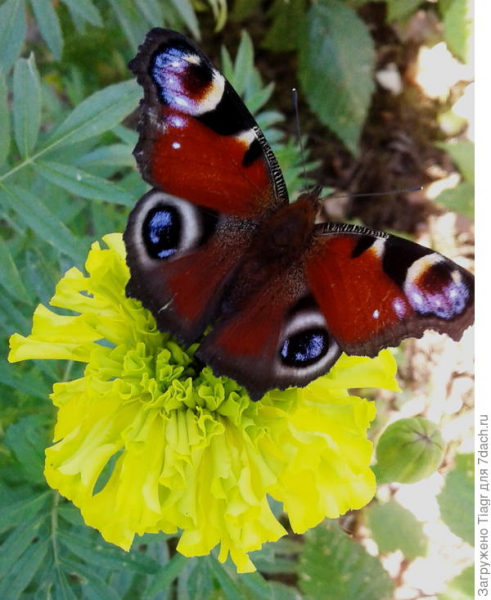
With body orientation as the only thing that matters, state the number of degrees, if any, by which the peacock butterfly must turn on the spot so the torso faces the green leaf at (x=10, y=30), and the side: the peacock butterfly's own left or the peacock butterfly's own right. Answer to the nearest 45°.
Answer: approximately 90° to the peacock butterfly's own left

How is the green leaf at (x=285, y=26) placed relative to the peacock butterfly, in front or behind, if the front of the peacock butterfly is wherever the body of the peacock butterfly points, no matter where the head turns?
in front

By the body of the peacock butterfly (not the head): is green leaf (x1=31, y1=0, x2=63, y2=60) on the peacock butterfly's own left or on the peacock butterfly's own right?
on the peacock butterfly's own left

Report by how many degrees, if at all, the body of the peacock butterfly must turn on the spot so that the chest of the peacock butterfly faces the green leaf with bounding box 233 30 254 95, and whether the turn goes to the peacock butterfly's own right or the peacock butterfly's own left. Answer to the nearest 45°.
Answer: approximately 45° to the peacock butterfly's own left

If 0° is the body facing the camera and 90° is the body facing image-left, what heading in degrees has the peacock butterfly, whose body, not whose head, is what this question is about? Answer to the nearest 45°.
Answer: approximately 225°

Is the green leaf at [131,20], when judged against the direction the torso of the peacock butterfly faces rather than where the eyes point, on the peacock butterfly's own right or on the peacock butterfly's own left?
on the peacock butterfly's own left
